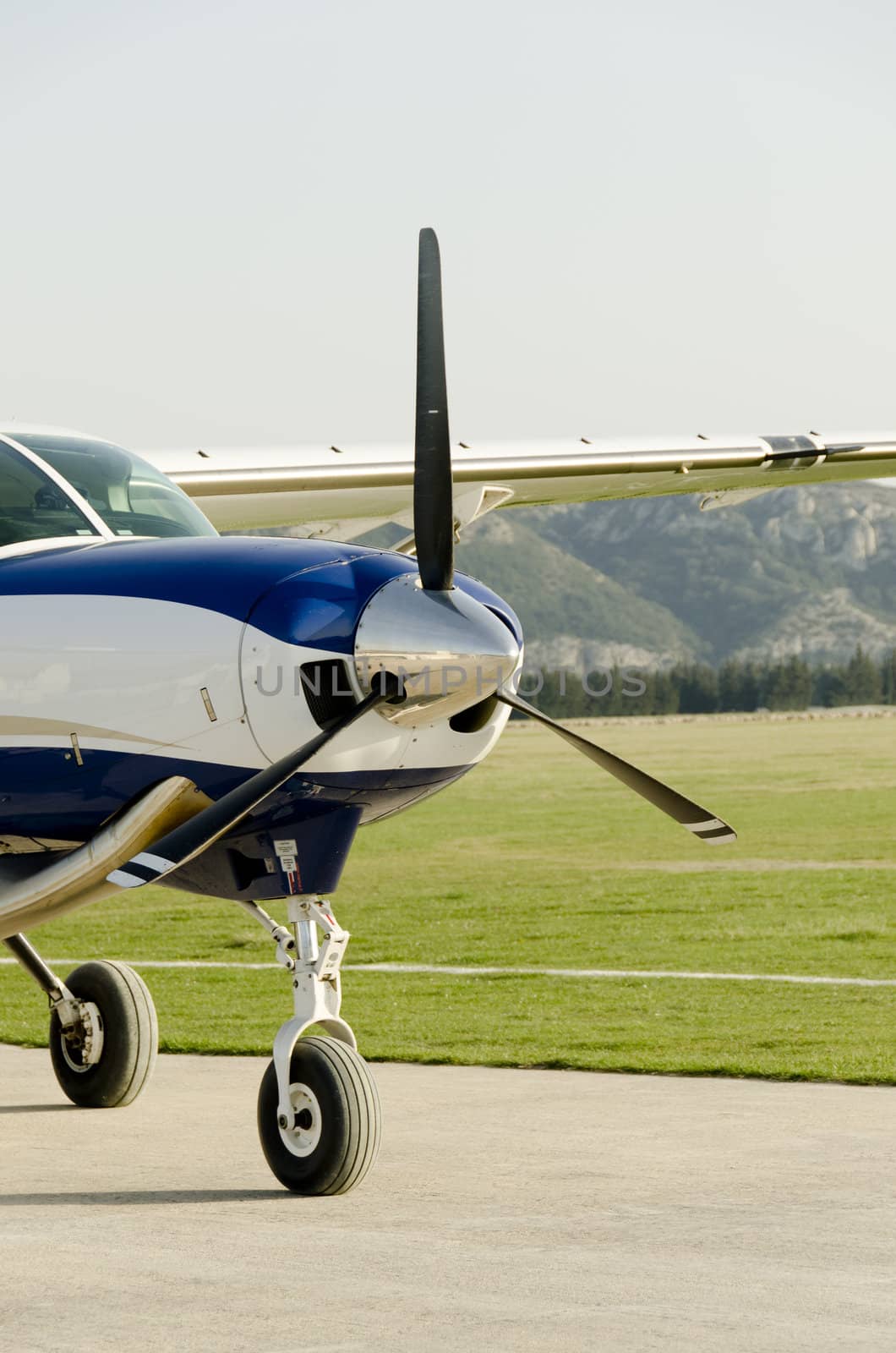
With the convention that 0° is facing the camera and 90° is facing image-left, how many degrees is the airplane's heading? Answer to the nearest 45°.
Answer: approximately 315°
